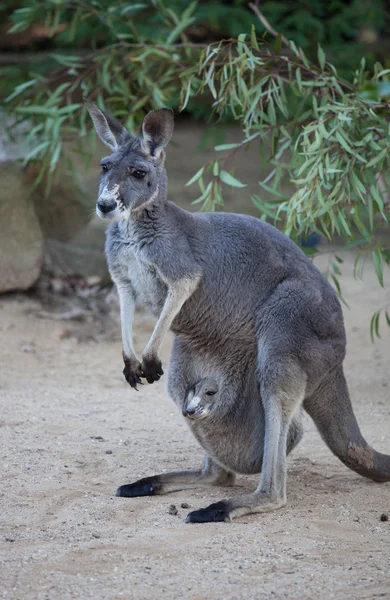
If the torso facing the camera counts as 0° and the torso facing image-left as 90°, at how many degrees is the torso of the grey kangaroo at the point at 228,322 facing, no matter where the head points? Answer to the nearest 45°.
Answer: approximately 45°

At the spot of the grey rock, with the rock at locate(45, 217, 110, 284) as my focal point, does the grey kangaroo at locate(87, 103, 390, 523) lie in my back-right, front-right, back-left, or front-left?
back-right

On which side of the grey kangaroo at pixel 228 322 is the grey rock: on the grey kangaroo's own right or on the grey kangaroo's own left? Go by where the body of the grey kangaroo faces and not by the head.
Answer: on the grey kangaroo's own right

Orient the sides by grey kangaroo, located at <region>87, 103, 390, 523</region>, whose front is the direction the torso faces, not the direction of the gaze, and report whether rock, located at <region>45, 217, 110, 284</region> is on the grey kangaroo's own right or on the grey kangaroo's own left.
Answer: on the grey kangaroo's own right

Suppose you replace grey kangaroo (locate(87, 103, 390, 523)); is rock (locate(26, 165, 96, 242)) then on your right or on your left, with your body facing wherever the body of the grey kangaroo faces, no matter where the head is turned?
on your right
